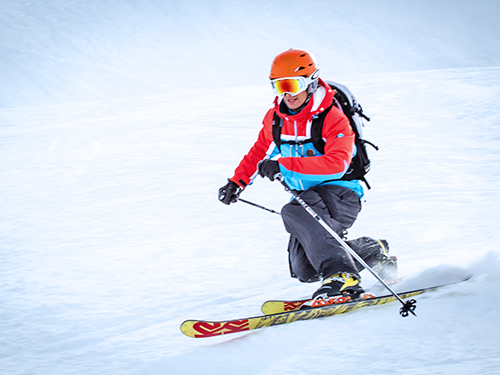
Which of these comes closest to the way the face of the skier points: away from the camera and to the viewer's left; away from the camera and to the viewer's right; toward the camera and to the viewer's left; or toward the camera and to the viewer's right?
toward the camera and to the viewer's left

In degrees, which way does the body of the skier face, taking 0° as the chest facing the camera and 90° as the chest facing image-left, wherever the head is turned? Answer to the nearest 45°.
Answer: approximately 45°
